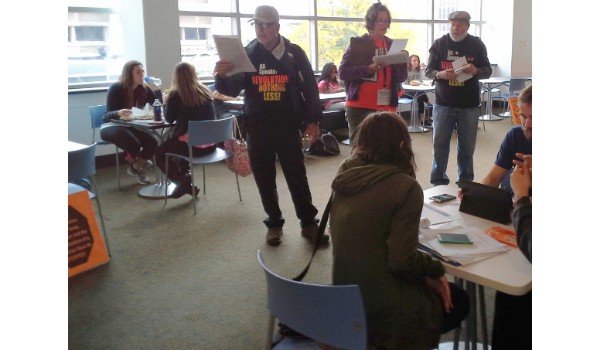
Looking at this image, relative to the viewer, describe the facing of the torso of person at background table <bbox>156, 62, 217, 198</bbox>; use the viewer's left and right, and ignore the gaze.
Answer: facing away from the viewer and to the left of the viewer

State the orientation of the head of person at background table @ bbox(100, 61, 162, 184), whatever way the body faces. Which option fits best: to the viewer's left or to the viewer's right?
to the viewer's right

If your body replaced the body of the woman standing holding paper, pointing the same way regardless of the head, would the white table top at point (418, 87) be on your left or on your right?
on your left

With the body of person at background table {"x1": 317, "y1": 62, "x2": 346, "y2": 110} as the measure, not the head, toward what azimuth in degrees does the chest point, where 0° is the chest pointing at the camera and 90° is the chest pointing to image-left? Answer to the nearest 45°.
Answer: approximately 315°

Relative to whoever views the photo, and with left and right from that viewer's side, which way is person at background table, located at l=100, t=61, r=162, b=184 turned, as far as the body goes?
facing the viewer and to the right of the viewer

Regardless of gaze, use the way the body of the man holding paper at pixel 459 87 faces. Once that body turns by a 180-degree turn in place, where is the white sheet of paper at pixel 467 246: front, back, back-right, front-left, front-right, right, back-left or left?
back

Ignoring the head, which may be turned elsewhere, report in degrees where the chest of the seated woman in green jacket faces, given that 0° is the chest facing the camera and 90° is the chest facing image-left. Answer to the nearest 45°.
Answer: approximately 225°

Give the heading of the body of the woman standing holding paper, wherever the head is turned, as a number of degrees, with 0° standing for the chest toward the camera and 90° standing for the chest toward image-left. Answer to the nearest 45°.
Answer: approximately 315°

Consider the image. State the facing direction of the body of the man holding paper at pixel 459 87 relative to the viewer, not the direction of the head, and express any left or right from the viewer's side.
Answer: facing the viewer

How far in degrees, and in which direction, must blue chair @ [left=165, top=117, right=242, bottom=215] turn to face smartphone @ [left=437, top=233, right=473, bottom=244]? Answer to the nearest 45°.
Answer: approximately 135° to its left

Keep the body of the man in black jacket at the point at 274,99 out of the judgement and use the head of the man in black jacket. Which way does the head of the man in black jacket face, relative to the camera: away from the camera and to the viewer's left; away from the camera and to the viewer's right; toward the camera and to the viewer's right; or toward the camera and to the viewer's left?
toward the camera and to the viewer's left

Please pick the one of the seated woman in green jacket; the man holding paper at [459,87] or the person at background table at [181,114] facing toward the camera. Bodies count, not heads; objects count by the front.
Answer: the man holding paper
